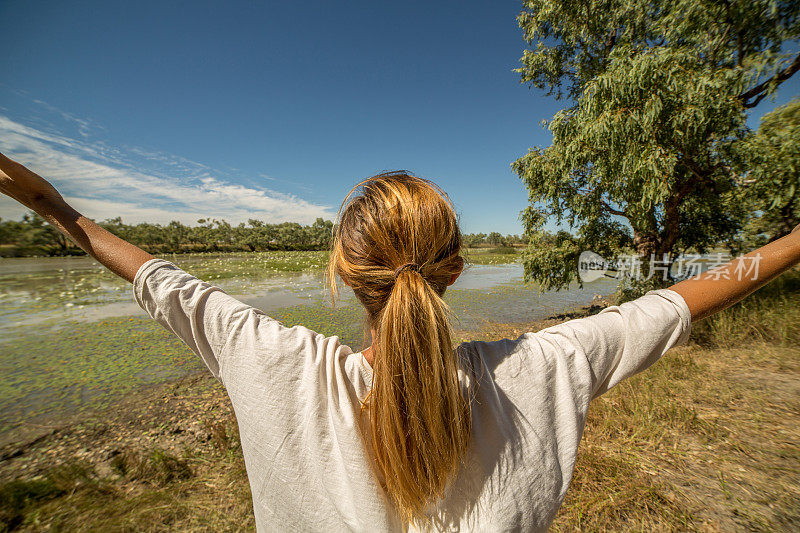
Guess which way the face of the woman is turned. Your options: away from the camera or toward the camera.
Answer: away from the camera

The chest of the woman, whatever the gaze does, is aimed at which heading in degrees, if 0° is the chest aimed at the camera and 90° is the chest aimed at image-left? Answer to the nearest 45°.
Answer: approximately 180°

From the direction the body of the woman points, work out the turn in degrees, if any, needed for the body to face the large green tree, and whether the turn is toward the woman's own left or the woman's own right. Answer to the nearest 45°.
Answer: approximately 45° to the woman's own right
